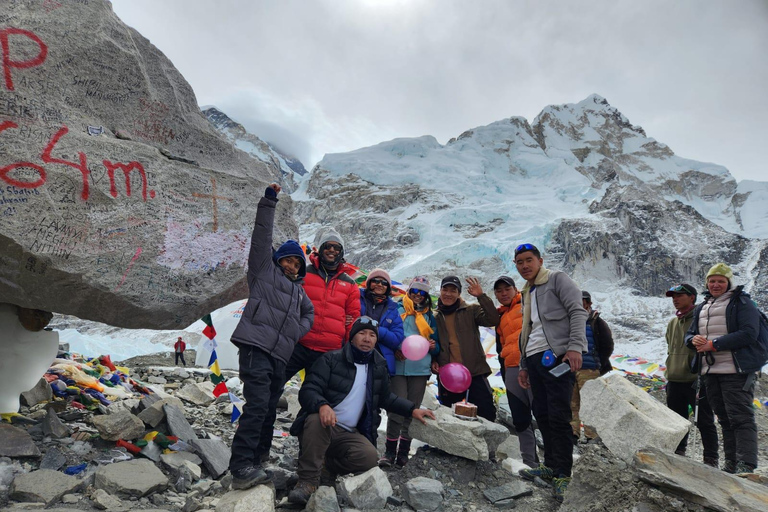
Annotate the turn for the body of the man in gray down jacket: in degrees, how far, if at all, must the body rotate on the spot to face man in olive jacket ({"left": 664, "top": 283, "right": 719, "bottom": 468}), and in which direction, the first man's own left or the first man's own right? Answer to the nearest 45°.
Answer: approximately 45° to the first man's own left

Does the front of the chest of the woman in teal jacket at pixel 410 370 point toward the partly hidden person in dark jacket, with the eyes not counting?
no

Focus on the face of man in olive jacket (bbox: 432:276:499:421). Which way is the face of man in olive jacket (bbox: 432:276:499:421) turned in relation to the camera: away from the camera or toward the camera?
toward the camera

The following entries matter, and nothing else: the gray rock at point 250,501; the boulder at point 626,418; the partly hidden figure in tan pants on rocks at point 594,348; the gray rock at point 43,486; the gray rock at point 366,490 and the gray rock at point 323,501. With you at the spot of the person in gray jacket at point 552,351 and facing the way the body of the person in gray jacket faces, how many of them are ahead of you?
4

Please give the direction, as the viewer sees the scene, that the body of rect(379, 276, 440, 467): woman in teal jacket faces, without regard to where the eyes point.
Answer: toward the camera

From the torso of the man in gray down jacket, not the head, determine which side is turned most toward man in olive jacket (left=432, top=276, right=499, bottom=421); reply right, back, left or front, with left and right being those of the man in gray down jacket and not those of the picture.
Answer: left

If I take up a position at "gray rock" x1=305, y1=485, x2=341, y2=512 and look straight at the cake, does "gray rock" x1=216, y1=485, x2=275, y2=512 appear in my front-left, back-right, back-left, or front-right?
back-left

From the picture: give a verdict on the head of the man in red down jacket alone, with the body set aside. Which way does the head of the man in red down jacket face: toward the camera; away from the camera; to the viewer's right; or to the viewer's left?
toward the camera

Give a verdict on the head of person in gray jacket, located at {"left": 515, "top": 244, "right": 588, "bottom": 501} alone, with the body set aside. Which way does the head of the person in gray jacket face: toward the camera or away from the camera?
toward the camera

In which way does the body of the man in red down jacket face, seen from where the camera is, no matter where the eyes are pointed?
toward the camera

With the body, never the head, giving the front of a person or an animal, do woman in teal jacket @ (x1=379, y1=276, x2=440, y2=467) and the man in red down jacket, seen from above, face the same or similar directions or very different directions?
same or similar directions

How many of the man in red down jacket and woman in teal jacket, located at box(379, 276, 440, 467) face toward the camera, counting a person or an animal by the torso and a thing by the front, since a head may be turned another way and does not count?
2

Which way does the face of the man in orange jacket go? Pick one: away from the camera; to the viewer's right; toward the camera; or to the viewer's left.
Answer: toward the camera

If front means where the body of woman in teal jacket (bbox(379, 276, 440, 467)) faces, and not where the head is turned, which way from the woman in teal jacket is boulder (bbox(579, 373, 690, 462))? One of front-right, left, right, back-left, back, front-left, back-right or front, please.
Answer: left

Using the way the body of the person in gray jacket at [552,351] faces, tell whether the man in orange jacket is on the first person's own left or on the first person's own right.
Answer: on the first person's own right

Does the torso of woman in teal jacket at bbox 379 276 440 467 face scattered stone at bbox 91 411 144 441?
no
